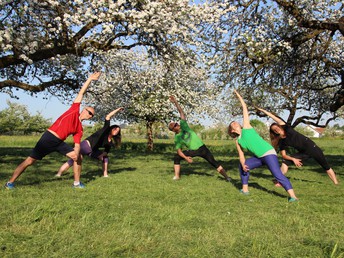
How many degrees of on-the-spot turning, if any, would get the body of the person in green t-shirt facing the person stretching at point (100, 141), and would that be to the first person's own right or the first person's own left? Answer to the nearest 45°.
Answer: approximately 90° to the first person's own right

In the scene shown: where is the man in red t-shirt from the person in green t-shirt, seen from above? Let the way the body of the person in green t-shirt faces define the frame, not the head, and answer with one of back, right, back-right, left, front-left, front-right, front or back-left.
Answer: front-right

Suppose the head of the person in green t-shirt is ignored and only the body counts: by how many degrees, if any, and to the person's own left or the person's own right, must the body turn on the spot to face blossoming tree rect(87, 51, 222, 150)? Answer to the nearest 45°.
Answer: approximately 180°

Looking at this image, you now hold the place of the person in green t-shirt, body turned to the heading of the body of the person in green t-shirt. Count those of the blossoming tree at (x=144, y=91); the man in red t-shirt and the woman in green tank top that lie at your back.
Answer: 1

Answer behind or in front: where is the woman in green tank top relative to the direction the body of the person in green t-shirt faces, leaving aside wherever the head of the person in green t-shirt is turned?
in front

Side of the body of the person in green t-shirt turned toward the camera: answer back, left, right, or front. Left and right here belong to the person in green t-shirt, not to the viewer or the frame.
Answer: front

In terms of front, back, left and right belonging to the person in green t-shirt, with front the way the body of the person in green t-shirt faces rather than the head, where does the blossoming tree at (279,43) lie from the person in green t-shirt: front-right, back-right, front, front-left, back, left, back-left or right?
back-left
